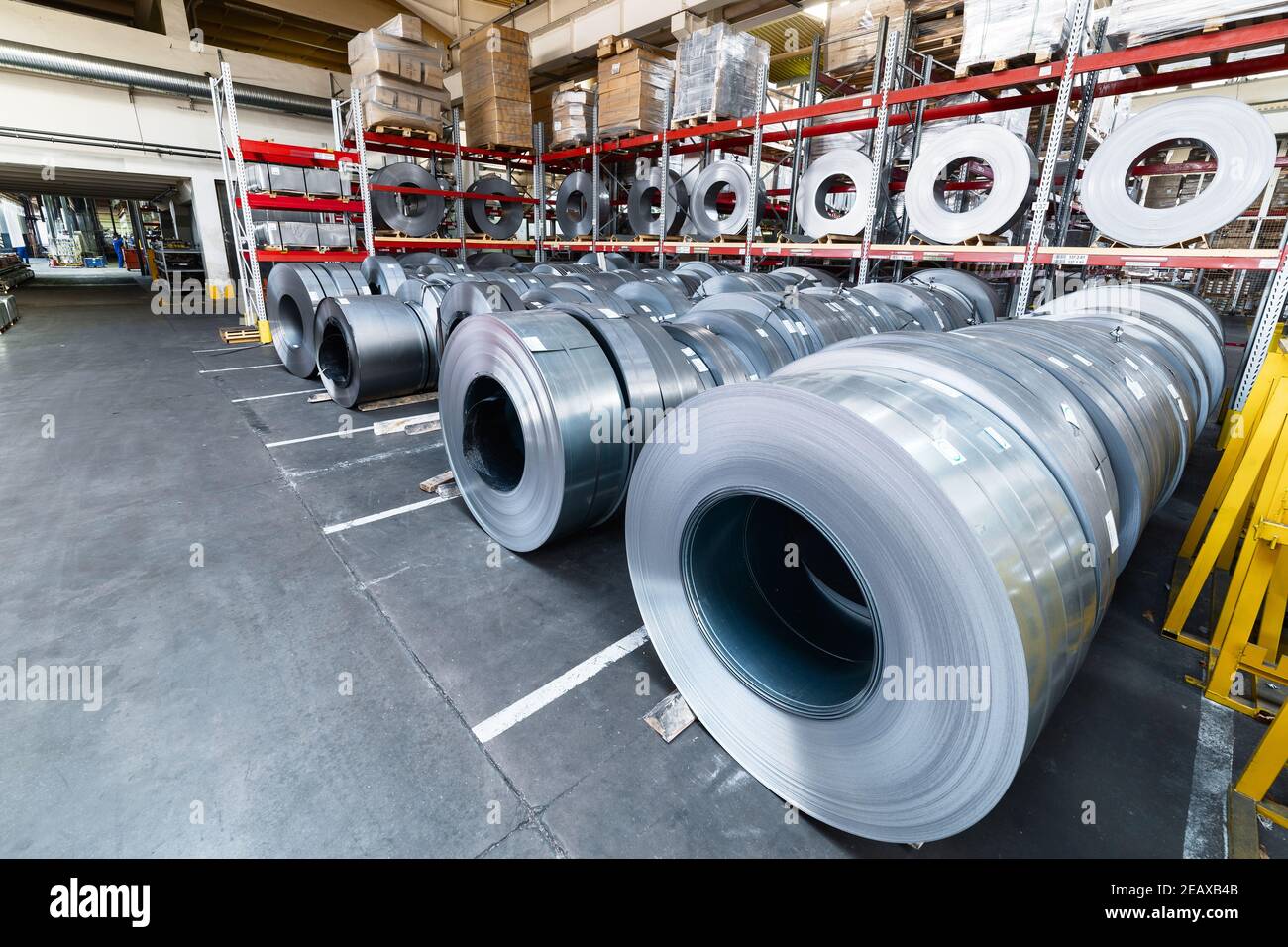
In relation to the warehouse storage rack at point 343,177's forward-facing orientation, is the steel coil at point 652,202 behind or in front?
in front

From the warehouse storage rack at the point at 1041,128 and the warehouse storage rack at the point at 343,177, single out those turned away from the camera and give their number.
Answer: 0

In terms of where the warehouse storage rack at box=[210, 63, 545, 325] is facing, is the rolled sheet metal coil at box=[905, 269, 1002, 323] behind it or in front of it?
in front

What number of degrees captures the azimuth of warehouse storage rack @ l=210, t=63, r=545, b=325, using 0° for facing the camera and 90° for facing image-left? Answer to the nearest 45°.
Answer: approximately 315°

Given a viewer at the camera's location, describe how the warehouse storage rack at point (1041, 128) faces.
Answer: facing the viewer and to the left of the viewer

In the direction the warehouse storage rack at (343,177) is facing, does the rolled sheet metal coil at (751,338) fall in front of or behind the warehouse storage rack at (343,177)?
in front

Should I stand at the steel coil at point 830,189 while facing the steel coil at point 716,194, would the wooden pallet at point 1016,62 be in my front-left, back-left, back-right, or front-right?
back-left

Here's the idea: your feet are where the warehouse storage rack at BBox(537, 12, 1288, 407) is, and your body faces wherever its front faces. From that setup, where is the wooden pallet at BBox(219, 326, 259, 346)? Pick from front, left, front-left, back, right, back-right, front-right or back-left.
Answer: front-right

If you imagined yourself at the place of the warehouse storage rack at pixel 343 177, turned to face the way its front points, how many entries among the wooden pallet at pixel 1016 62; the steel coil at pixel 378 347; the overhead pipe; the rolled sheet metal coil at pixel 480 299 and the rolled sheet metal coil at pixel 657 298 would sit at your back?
1

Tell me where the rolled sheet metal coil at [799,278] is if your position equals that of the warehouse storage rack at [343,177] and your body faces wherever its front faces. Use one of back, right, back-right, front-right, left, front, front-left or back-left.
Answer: front

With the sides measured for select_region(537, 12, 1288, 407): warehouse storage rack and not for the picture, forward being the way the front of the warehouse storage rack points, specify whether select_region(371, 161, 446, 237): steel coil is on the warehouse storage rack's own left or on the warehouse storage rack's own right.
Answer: on the warehouse storage rack's own right

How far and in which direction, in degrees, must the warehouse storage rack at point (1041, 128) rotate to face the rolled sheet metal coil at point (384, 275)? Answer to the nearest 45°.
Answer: approximately 45° to its right
